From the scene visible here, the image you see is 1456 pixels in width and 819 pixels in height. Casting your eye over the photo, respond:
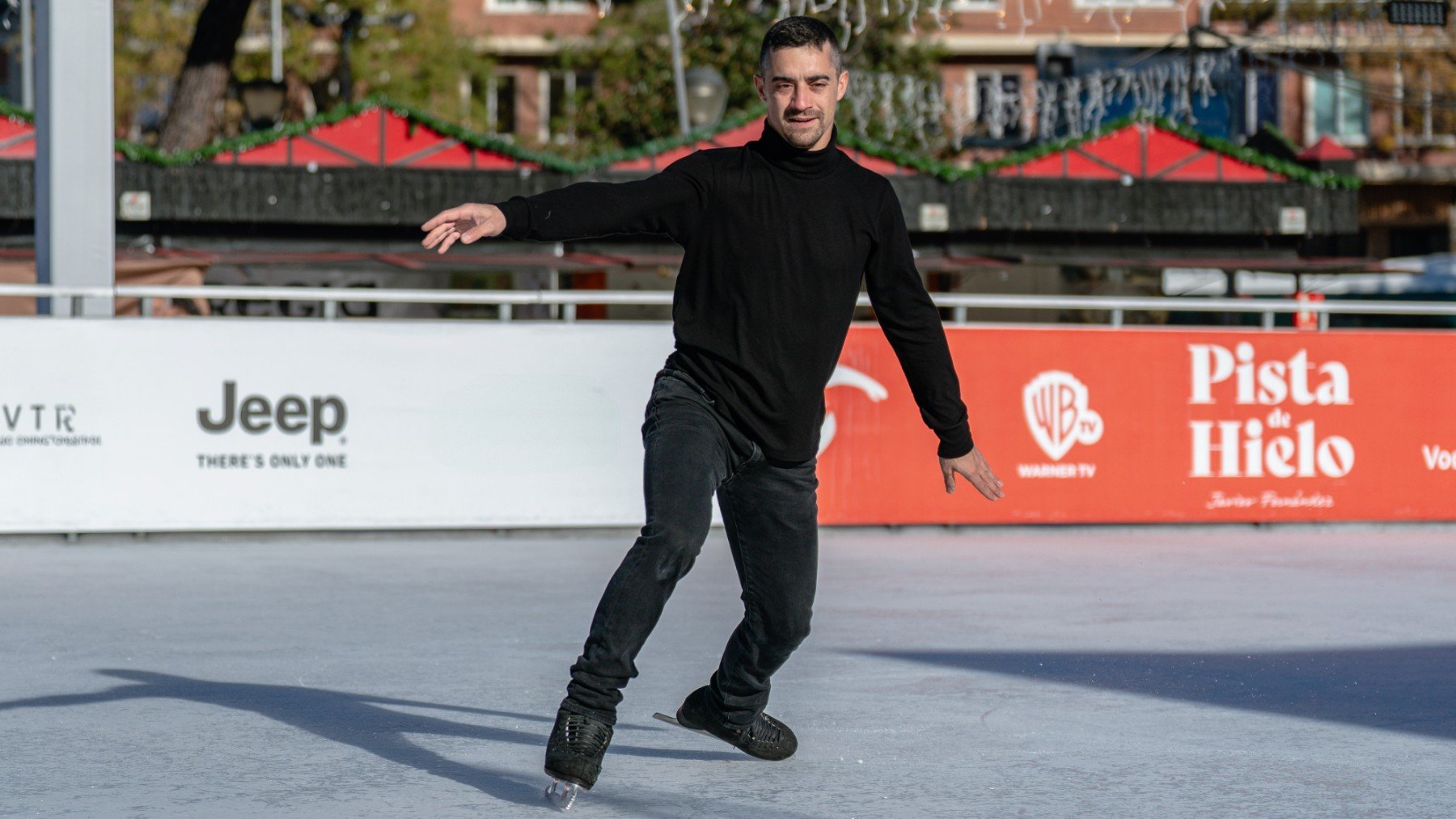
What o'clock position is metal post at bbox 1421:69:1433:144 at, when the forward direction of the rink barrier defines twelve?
The metal post is roughly at 7 o'clock from the rink barrier.

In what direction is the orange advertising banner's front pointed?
toward the camera

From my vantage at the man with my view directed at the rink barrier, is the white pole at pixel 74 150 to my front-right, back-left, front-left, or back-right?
front-left

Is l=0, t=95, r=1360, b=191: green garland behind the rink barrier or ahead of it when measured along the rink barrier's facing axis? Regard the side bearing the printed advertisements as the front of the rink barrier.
behind

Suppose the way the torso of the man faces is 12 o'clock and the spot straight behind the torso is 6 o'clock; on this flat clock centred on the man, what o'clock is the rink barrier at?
The rink barrier is roughly at 6 o'clock from the man.

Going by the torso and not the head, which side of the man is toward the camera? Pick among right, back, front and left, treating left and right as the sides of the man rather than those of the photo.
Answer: front

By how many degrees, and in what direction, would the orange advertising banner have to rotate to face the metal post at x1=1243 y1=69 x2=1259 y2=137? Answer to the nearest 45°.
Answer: approximately 180°

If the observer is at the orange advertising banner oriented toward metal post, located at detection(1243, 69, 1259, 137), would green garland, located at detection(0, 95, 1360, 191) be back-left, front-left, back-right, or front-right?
front-left

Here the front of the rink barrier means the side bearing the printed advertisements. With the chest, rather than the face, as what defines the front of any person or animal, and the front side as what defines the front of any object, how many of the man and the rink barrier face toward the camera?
2

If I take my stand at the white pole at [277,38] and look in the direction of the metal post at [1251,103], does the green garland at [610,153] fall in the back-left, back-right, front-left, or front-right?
front-right

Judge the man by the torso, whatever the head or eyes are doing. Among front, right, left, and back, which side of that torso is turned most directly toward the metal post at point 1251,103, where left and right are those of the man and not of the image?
back

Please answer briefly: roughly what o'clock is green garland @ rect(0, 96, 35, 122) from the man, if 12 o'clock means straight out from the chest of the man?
The green garland is roughly at 5 o'clock from the man.

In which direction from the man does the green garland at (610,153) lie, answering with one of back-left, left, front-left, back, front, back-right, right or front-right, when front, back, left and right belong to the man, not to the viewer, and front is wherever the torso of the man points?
back

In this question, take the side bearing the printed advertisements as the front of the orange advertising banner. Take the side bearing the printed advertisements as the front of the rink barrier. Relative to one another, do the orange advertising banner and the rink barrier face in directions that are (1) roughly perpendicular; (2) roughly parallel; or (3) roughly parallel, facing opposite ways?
roughly parallel

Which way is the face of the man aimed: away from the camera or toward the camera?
toward the camera
